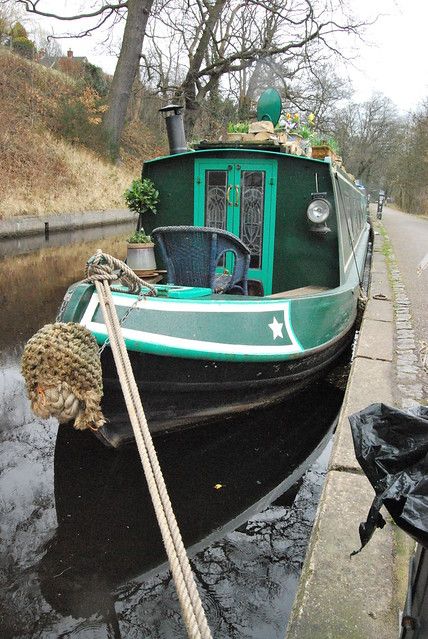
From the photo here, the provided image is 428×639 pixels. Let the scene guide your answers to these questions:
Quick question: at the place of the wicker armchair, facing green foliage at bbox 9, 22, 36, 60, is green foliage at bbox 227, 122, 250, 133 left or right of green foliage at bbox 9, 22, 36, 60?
right

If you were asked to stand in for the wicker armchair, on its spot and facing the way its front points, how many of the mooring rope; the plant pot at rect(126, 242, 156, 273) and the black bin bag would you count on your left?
1

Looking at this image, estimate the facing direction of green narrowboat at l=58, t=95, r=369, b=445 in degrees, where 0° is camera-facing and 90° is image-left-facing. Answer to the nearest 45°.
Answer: approximately 45°

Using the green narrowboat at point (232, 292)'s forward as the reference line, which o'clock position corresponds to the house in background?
The house in background is roughly at 4 o'clock from the green narrowboat.
